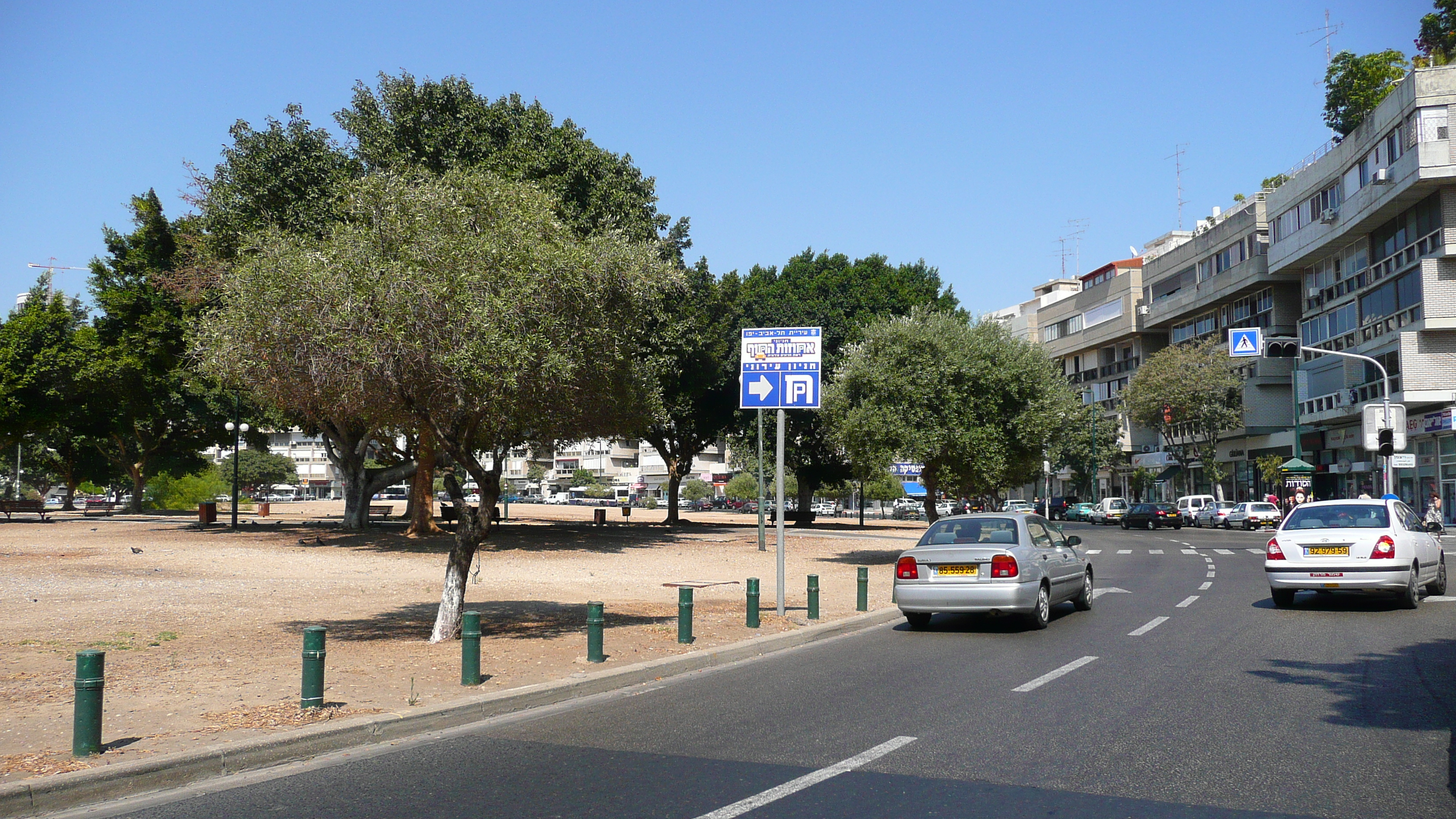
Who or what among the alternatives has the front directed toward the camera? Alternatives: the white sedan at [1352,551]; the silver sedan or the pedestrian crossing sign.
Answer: the pedestrian crossing sign

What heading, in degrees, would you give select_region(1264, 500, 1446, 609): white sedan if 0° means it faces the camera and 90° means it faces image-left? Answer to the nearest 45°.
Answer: approximately 225°

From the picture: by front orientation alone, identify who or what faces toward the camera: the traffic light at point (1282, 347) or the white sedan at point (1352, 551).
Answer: the traffic light

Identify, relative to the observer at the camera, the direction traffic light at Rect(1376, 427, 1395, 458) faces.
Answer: facing the viewer

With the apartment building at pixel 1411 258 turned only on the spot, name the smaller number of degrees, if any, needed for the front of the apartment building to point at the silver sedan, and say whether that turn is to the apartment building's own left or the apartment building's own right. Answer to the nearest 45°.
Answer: approximately 45° to the apartment building's own left

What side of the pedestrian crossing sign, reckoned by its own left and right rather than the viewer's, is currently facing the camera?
front

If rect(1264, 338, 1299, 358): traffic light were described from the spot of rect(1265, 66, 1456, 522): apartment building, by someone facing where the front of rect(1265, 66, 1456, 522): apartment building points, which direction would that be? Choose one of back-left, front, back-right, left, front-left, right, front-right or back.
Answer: front-left

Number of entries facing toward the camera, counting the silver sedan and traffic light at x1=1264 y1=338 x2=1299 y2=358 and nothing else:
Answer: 1

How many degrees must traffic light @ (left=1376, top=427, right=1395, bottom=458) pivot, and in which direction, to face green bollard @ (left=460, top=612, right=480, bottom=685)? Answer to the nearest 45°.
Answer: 0° — it already faces it

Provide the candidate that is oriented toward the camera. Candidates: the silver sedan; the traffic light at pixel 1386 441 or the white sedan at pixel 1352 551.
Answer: the traffic light

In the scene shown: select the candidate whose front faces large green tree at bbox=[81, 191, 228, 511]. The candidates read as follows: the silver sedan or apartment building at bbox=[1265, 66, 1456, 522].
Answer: the apartment building

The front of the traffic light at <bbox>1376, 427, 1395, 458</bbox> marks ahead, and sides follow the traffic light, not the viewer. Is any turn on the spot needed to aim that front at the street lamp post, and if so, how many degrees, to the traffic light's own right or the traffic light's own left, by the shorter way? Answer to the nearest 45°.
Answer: approximately 90° to the traffic light's own right

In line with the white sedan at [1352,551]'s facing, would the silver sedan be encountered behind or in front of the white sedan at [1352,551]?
behind

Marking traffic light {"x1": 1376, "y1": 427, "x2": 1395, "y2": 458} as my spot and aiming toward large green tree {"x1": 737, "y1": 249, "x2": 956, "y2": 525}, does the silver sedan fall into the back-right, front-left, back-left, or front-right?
back-left

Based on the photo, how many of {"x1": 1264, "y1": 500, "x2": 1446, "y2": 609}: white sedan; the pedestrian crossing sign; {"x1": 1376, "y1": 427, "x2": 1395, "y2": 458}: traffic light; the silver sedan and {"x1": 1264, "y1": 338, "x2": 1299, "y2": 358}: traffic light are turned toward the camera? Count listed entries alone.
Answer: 3

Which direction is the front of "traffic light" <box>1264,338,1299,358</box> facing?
toward the camera

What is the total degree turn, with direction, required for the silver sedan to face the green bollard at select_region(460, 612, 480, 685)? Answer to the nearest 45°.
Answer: approximately 180°

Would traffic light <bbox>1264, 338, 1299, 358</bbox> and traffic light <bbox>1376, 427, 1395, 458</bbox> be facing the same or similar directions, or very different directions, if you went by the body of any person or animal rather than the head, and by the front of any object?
same or similar directions

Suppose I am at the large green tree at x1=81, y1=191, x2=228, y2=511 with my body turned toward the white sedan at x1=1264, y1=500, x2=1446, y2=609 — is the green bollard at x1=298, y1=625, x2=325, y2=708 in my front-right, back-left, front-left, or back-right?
front-right

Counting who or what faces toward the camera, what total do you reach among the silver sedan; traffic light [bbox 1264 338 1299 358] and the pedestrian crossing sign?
2
